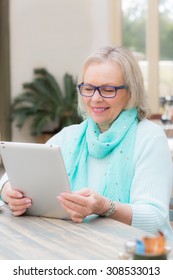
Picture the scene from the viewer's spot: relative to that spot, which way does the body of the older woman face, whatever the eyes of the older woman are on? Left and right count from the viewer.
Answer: facing the viewer and to the left of the viewer

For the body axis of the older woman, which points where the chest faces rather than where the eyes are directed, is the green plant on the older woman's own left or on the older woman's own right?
on the older woman's own right
